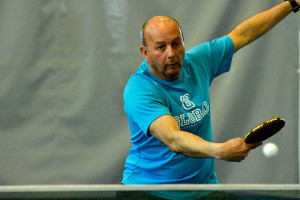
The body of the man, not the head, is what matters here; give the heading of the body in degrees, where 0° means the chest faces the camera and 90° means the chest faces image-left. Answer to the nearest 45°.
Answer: approximately 315°

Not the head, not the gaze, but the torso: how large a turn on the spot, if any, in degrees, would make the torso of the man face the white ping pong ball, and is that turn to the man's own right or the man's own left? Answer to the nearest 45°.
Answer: approximately 90° to the man's own left
